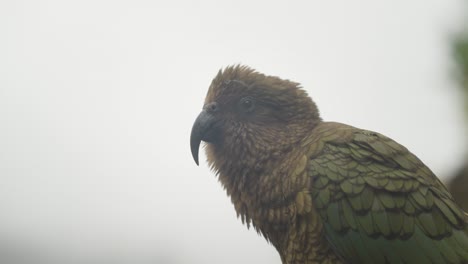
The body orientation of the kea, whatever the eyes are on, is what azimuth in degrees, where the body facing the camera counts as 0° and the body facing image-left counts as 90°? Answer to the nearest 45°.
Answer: approximately 90°
